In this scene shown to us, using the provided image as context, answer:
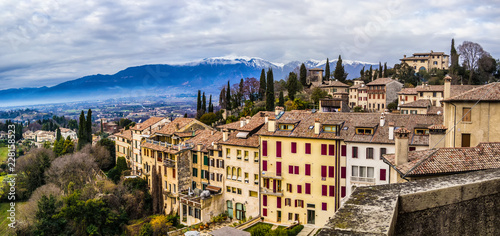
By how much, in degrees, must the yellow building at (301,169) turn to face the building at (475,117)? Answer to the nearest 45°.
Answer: approximately 45° to its left

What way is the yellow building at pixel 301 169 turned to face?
toward the camera
